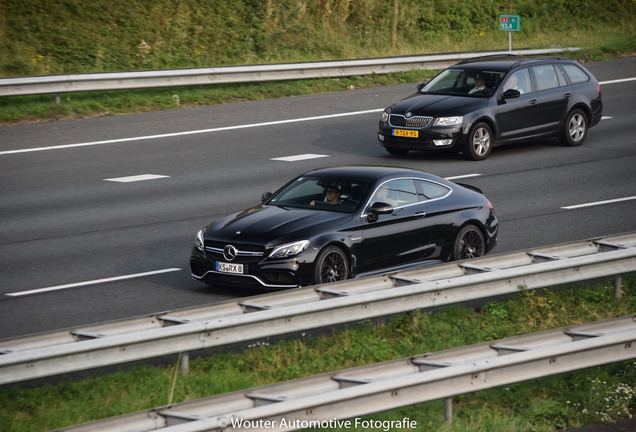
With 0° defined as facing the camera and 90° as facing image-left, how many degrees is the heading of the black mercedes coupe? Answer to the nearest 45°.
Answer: approximately 45°

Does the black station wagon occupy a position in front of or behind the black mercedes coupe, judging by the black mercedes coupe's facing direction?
behind

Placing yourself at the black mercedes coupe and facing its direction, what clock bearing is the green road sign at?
The green road sign is roughly at 5 o'clock from the black mercedes coupe.

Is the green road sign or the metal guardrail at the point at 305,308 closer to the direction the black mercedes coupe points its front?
the metal guardrail

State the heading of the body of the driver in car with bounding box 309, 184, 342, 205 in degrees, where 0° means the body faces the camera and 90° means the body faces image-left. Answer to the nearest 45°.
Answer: approximately 45°

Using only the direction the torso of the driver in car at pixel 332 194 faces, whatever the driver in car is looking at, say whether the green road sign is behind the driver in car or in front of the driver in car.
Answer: behind

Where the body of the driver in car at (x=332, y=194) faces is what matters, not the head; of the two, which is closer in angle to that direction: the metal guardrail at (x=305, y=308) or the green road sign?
the metal guardrail

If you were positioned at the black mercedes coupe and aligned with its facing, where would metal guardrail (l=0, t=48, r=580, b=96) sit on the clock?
The metal guardrail is roughly at 4 o'clock from the black mercedes coupe.

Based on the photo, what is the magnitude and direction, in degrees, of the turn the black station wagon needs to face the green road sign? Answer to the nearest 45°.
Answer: approximately 135° to its right
